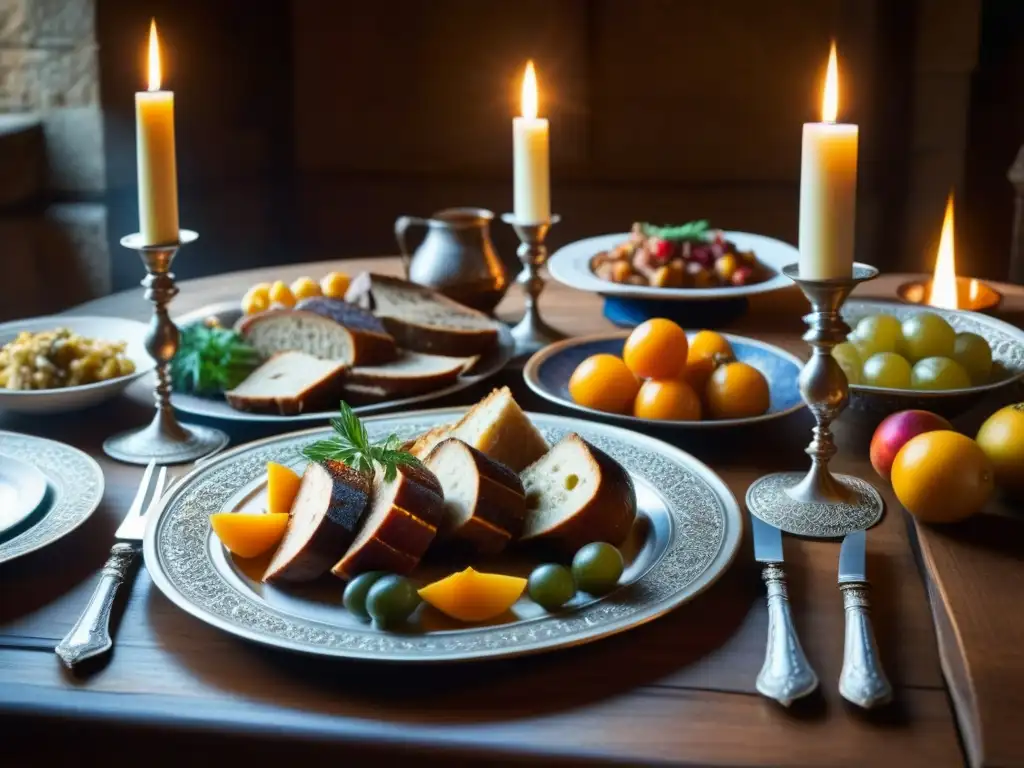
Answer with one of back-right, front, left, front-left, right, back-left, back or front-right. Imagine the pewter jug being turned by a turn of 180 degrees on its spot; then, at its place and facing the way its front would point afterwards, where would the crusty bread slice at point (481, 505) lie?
left

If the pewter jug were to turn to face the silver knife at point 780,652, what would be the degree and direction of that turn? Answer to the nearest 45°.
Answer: approximately 90° to its right

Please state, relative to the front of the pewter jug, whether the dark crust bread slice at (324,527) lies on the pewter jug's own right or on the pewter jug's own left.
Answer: on the pewter jug's own right

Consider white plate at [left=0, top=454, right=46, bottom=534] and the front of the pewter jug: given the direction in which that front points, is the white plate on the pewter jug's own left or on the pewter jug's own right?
on the pewter jug's own right

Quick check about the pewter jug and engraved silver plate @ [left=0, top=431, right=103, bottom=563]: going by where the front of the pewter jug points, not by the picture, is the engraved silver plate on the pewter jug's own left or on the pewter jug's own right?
on the pewter jug's own right

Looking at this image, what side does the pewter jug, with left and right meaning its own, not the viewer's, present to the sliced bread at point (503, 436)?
right

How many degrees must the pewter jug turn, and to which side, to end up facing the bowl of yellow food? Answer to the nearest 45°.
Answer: approximately 135° to its right

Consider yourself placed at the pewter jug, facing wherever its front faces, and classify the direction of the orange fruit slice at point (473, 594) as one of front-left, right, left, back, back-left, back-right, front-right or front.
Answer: right

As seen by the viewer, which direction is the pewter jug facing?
to the viewer's right

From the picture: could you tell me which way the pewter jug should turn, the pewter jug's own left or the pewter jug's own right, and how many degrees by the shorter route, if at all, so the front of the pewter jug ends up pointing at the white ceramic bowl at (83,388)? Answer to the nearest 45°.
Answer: approximately 135° to the pewter jug's own right

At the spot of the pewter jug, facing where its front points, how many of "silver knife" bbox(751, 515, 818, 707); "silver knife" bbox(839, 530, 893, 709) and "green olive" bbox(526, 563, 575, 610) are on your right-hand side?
3

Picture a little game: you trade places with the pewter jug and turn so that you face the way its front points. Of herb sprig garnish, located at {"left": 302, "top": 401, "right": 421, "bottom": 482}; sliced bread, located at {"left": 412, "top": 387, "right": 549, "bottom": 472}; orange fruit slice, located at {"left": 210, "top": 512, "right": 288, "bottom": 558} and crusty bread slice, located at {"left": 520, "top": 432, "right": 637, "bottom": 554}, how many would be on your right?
4

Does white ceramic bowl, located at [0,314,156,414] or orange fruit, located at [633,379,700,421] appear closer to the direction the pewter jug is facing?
the orange fruit
